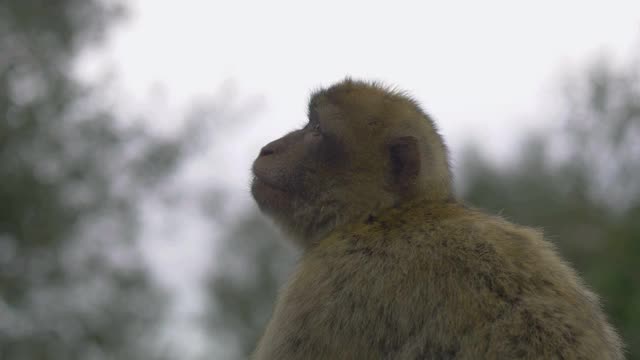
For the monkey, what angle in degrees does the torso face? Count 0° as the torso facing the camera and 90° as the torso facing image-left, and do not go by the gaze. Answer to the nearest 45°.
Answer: approximately 90°

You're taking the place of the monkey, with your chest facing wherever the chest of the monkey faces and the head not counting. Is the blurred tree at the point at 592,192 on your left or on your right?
on your right
